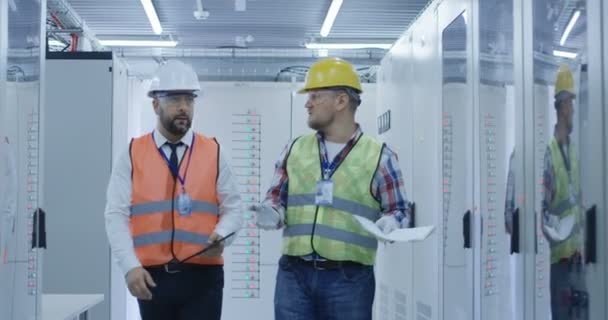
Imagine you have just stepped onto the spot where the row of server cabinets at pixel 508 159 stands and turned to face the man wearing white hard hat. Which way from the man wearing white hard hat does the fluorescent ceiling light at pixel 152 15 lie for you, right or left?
right

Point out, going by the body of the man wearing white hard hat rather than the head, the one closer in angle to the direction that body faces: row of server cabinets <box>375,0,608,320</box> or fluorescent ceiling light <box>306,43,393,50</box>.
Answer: the row of server cabinets

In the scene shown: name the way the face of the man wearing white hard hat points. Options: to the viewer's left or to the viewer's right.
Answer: to the viewer's right

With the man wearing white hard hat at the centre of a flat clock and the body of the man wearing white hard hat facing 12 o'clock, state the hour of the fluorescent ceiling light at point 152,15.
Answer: The fluorescent ceiling light is roughly at 6 o'clock from the man wearing white hard hat.

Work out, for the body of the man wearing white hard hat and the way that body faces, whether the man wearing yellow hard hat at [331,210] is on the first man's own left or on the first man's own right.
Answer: on the first man's own left

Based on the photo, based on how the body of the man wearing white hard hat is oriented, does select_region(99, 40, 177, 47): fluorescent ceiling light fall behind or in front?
behind

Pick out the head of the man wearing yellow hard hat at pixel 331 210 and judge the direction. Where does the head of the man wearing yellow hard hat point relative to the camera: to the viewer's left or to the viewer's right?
to the viewer's left

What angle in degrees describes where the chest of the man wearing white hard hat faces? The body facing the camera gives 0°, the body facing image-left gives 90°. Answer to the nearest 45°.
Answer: approximately 0°

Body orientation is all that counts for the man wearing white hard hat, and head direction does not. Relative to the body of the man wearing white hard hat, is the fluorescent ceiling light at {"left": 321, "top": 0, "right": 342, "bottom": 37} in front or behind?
behind

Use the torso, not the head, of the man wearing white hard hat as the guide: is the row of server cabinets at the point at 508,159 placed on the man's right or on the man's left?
on the man's left
